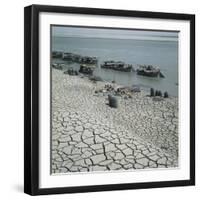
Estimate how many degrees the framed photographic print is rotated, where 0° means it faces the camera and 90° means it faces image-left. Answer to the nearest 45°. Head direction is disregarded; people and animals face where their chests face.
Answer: approximately 315°
